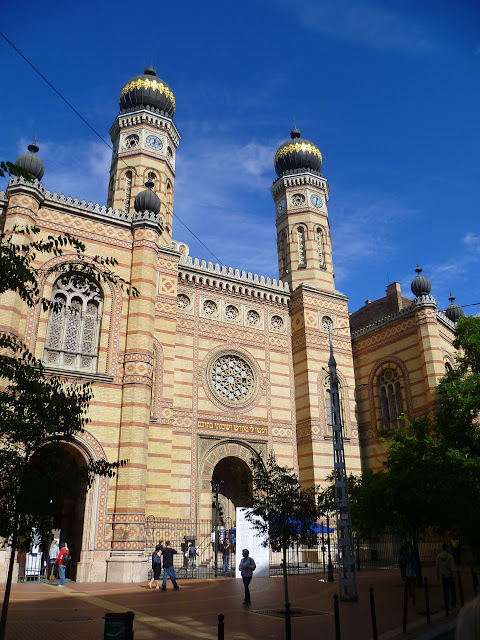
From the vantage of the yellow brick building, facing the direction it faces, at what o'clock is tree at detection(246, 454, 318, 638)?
The tree is roughly at 1 o'clock from the yellow brick building.

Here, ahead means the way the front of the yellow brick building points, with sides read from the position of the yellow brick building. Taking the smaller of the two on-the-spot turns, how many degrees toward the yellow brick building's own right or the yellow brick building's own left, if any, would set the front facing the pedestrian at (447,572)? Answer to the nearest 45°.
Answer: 0° — it already faces them

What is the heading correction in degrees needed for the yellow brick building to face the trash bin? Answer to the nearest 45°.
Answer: approximately 45° to its right

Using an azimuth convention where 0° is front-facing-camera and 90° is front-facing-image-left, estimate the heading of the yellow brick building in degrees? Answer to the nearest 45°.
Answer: approximately 315°

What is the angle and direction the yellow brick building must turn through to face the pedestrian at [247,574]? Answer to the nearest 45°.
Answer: approximately 45° to its right
